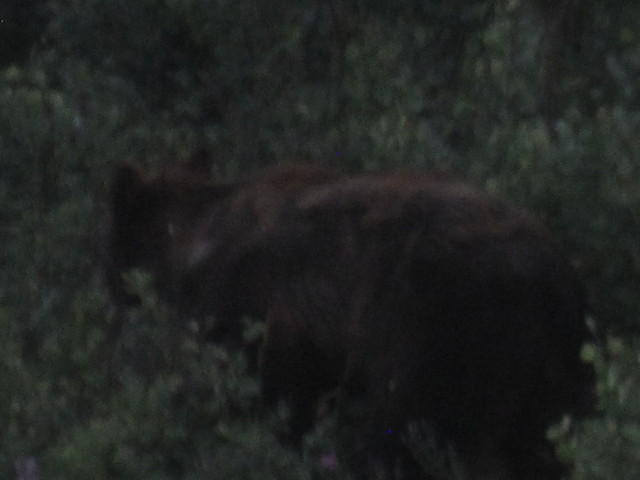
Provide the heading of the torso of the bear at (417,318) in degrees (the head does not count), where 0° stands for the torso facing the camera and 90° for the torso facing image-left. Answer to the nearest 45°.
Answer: approximately 90°
